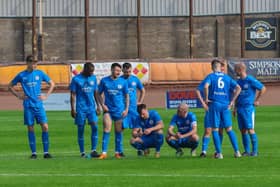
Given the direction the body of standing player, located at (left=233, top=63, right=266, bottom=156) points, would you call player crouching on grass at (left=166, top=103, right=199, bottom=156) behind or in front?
in front

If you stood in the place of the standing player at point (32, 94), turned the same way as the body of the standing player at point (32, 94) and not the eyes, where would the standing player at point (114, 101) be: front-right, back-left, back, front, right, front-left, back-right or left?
left

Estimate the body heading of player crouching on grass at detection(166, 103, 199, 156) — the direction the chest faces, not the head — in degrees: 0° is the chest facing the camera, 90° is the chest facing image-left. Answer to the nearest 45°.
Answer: approximately 0°

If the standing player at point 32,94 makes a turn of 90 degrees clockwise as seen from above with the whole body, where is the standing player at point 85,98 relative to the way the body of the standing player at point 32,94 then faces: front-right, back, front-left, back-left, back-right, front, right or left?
back

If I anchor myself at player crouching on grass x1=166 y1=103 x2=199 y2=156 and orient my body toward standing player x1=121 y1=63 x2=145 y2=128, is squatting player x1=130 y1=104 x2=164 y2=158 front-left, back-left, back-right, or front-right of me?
front-left

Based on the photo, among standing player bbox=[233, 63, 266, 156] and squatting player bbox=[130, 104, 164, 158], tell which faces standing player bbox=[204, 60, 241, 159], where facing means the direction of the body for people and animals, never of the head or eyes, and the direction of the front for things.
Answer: standing player bbox=[233, 63, 266, 156]

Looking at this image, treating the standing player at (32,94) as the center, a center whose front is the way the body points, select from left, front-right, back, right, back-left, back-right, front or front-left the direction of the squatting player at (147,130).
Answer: left

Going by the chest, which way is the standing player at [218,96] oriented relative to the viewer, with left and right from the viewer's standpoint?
facing away from the viewer

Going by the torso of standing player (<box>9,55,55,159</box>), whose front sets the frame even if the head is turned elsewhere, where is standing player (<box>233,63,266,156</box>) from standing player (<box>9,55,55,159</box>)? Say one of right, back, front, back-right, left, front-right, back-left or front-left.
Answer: left

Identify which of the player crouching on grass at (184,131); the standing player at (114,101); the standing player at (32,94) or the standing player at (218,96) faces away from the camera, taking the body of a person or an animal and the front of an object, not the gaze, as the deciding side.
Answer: the standing player at (218,96)

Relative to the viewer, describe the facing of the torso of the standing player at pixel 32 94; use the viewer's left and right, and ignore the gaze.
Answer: facing the viewer

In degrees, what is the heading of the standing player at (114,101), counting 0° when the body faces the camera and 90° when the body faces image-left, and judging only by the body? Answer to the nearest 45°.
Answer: approximately 0°

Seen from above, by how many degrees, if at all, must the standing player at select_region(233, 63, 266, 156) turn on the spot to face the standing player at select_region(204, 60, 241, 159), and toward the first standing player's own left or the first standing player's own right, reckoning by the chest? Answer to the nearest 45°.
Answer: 0° — they already face them

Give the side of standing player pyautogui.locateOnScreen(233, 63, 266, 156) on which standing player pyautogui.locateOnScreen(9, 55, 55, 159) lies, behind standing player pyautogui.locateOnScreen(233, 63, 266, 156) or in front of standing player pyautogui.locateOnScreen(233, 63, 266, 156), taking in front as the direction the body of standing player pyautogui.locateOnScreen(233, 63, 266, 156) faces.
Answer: in front
